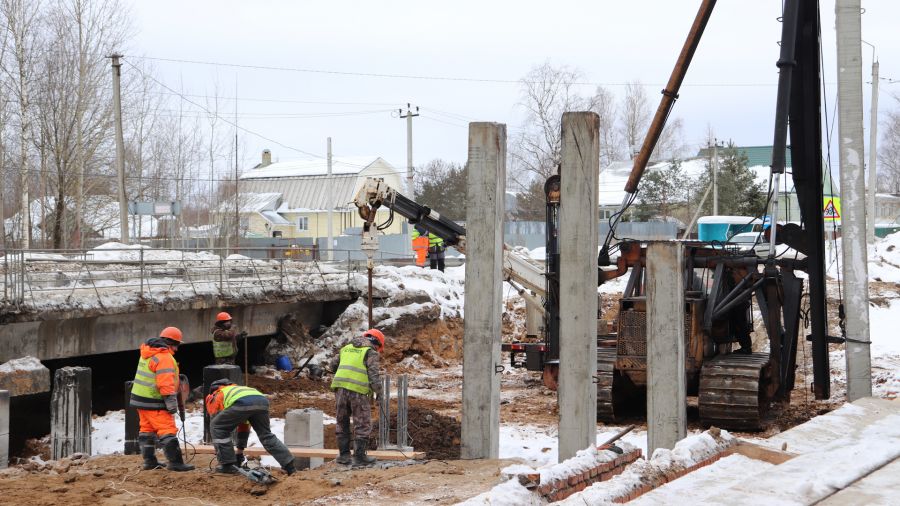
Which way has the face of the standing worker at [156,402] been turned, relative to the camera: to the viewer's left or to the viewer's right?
to the viewer's right

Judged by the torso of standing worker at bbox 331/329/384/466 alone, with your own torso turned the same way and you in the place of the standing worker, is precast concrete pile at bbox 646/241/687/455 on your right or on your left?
on your right

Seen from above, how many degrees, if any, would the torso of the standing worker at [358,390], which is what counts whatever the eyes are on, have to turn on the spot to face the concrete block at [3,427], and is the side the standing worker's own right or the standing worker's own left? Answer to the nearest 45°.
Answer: approximately 90° to the standing worker's own left

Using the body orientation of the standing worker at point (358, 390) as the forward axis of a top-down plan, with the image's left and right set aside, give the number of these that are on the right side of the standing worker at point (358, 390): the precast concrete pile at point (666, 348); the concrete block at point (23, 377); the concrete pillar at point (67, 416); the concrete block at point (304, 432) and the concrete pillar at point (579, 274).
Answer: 2

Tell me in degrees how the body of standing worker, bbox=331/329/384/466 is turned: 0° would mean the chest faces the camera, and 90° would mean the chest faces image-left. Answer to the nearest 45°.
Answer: approximately 225°

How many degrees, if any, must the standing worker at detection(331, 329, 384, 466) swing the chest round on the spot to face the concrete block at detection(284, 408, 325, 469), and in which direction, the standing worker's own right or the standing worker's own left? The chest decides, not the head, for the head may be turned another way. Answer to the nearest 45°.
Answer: approximately 90° to the standing worker's own left

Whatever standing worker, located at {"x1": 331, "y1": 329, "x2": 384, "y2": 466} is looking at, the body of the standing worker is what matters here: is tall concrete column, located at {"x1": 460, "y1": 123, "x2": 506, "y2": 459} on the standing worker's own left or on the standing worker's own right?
on the standing worker's own right
